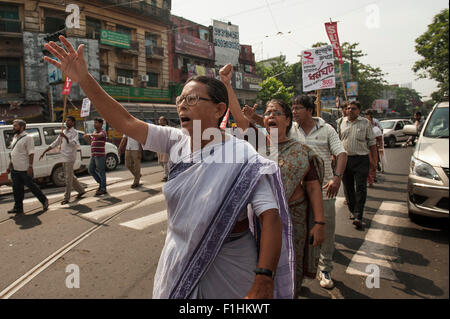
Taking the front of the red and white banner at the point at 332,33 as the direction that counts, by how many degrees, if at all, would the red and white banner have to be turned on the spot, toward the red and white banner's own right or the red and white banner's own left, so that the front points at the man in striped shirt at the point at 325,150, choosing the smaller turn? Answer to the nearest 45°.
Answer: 0° — it already faces them

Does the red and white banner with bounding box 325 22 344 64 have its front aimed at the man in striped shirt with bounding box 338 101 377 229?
yes

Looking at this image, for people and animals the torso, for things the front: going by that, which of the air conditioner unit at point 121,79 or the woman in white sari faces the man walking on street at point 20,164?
the air conditioner unit
